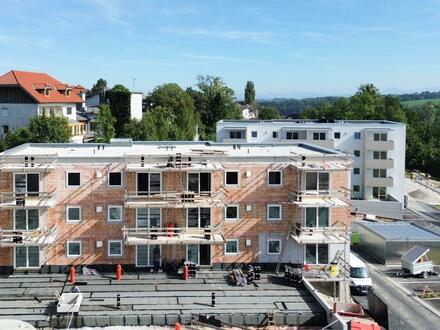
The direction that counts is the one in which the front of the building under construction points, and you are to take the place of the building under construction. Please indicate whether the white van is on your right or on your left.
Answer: on your left

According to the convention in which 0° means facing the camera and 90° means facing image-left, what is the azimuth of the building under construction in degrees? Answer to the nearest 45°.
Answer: approximately 0°
